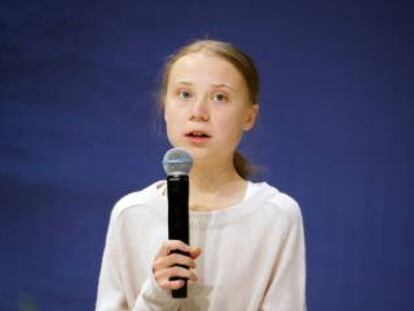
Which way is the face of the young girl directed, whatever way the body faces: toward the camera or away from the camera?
toward the camera

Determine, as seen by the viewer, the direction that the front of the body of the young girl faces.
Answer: toward the camera
